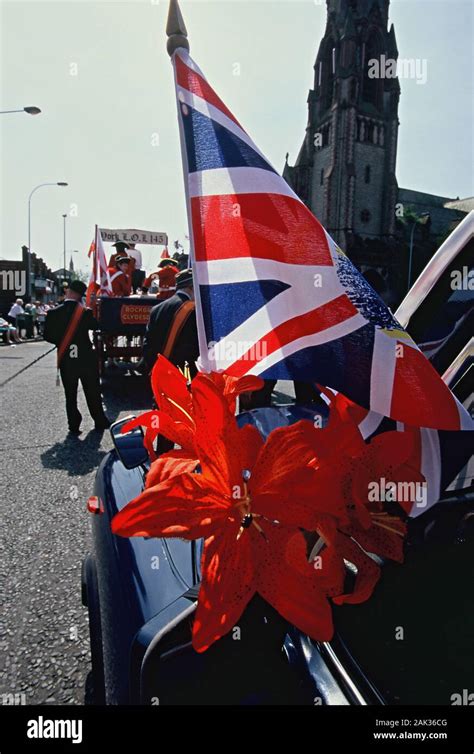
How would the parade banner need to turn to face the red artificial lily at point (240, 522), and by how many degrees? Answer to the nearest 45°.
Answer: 0° — it already faces it

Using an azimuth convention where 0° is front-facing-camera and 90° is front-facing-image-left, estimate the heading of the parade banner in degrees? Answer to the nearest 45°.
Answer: approximately 0°

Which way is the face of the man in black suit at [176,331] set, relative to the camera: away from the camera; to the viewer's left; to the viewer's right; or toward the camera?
away from the camera

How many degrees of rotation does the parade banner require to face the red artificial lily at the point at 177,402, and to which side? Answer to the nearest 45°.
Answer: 0° — it already faces it

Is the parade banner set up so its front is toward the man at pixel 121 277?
yes
